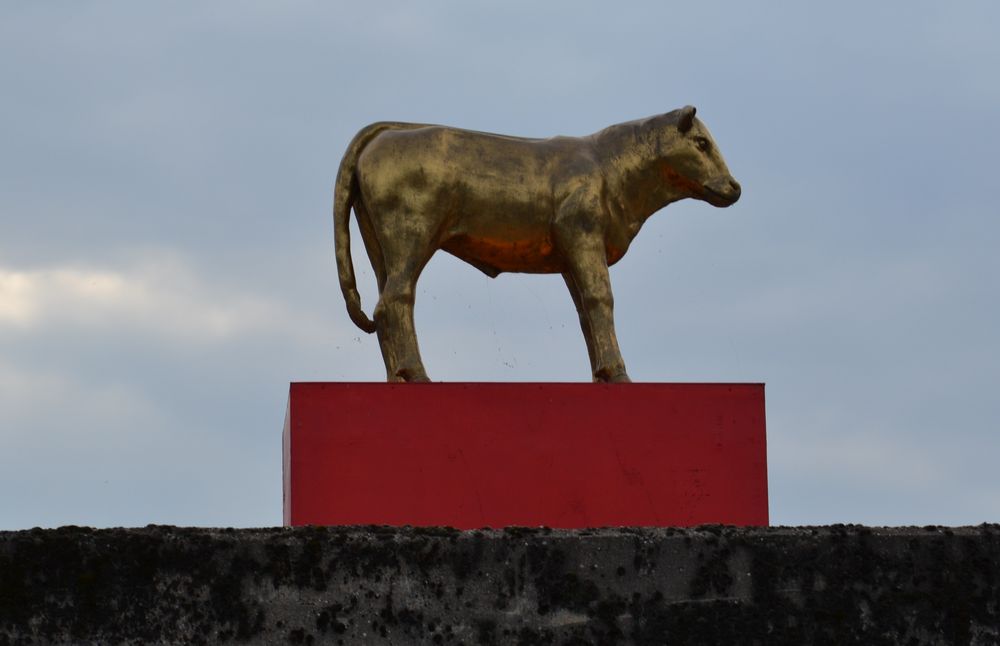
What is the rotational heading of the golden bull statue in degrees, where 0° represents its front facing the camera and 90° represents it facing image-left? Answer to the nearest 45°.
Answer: approximately 270°
